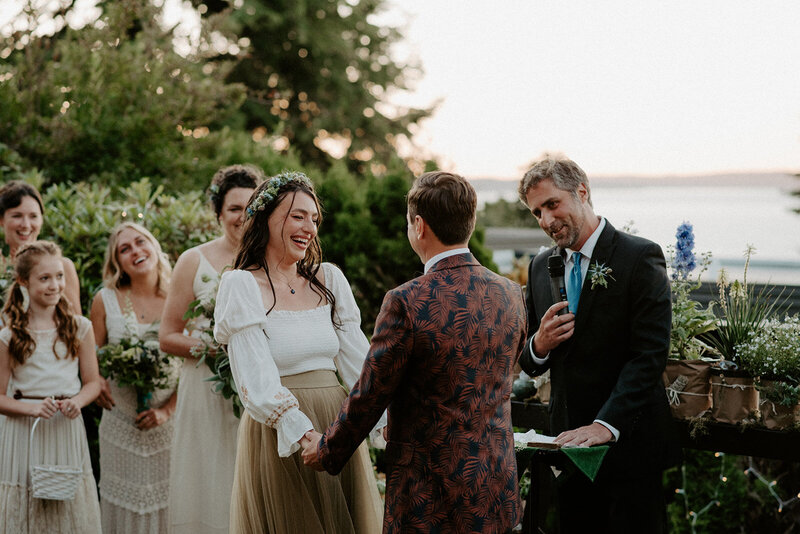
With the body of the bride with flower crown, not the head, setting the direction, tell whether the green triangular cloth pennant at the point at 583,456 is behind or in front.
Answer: in front

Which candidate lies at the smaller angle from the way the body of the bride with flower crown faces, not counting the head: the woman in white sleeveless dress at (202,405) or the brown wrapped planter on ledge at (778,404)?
the brown wrapped planter on ledge

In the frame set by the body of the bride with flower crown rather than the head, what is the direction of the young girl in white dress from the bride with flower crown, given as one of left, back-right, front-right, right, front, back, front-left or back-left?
back

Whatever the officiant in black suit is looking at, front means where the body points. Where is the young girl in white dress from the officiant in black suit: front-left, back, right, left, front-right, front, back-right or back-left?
front-right

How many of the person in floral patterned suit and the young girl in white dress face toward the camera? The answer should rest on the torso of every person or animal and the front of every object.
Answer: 1

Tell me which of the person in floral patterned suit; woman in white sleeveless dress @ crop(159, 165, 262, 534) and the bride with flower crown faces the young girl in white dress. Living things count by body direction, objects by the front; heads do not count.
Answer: the person in floral patterned suit

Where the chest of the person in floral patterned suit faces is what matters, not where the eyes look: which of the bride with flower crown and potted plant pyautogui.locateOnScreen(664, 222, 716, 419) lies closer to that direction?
the bride with flower crown

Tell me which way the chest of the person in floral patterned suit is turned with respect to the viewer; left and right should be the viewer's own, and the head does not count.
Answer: facing away from the viewer and to the left of the viewer

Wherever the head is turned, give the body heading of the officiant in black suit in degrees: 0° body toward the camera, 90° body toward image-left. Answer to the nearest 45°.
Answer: approximately 45°

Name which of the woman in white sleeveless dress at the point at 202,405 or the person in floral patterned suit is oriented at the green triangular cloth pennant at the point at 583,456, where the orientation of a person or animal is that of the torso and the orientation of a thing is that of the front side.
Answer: the woman in white sleeveless dress

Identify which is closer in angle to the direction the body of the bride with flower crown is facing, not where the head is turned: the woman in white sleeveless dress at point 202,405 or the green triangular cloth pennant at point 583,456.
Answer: the green triangular cloth pennant

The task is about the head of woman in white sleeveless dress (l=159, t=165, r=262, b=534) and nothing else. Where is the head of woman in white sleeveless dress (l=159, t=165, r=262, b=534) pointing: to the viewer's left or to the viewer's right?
to the viewer's right

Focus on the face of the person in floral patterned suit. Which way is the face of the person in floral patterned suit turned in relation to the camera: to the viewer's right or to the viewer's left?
to the viewer's left

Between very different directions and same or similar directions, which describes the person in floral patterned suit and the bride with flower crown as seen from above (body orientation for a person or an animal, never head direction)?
very different directions
